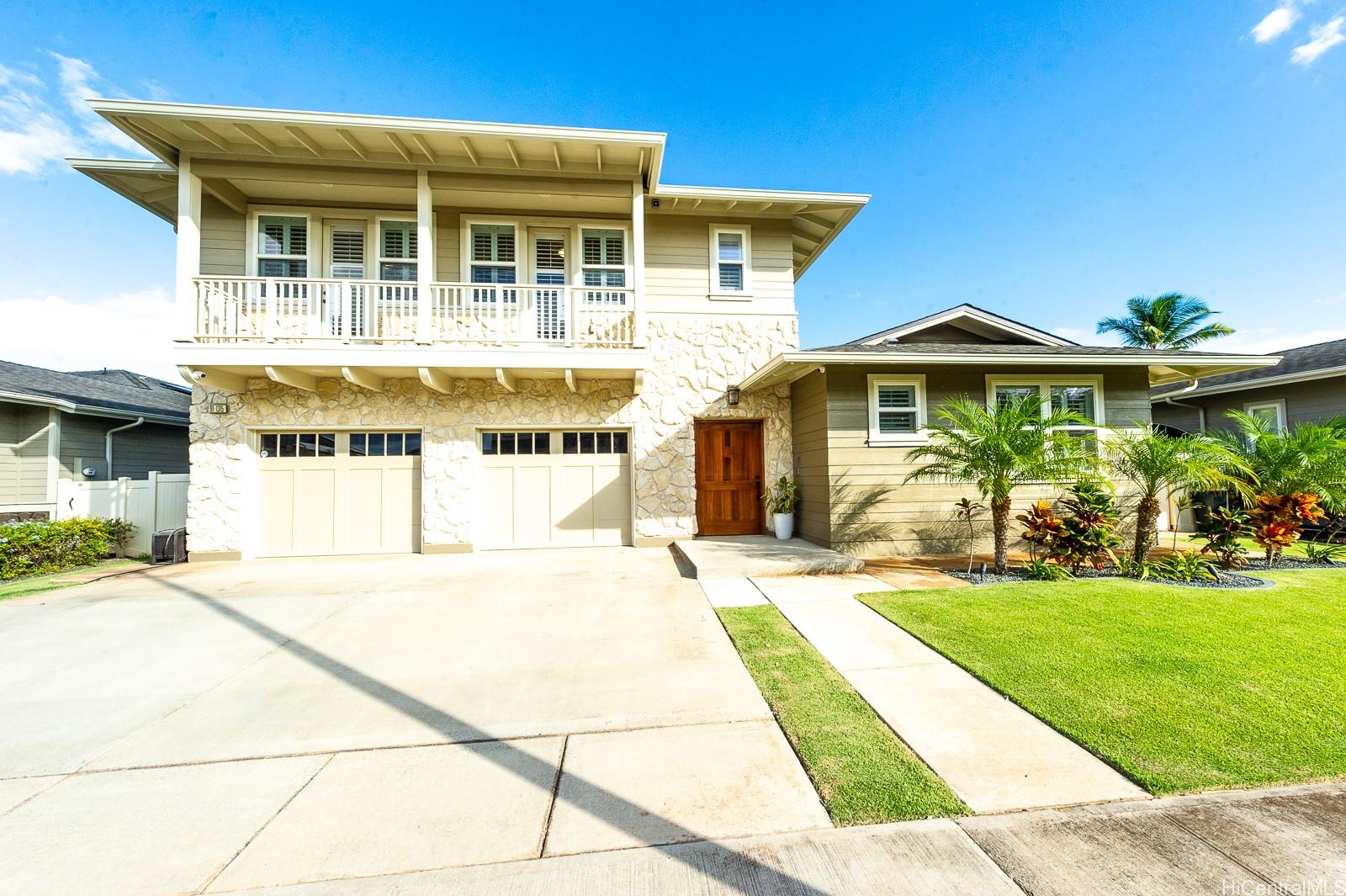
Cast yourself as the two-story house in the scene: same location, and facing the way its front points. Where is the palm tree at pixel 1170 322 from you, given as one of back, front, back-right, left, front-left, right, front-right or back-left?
left

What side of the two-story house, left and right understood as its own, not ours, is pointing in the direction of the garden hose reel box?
right

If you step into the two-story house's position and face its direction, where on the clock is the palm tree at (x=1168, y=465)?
The palm tree is roughly at 10 o'clock from the two-story house.

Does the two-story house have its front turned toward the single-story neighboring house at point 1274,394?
no

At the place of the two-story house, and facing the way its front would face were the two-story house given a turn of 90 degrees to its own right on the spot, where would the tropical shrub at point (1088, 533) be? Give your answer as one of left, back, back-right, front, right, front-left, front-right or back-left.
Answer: back-left

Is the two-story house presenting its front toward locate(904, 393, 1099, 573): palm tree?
no

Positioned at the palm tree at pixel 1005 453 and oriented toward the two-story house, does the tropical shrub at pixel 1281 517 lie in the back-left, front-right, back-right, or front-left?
back-right

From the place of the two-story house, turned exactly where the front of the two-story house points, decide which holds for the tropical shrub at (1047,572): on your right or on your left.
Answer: on your left

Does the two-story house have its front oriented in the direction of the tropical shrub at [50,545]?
no

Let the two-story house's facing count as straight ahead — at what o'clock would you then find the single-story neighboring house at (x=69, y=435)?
The single-story neighboring house is roughly at 4 o'clock from the two-story house.

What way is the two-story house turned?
toward the camera

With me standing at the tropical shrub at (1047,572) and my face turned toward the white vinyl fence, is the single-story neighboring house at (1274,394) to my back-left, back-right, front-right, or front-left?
back-right
